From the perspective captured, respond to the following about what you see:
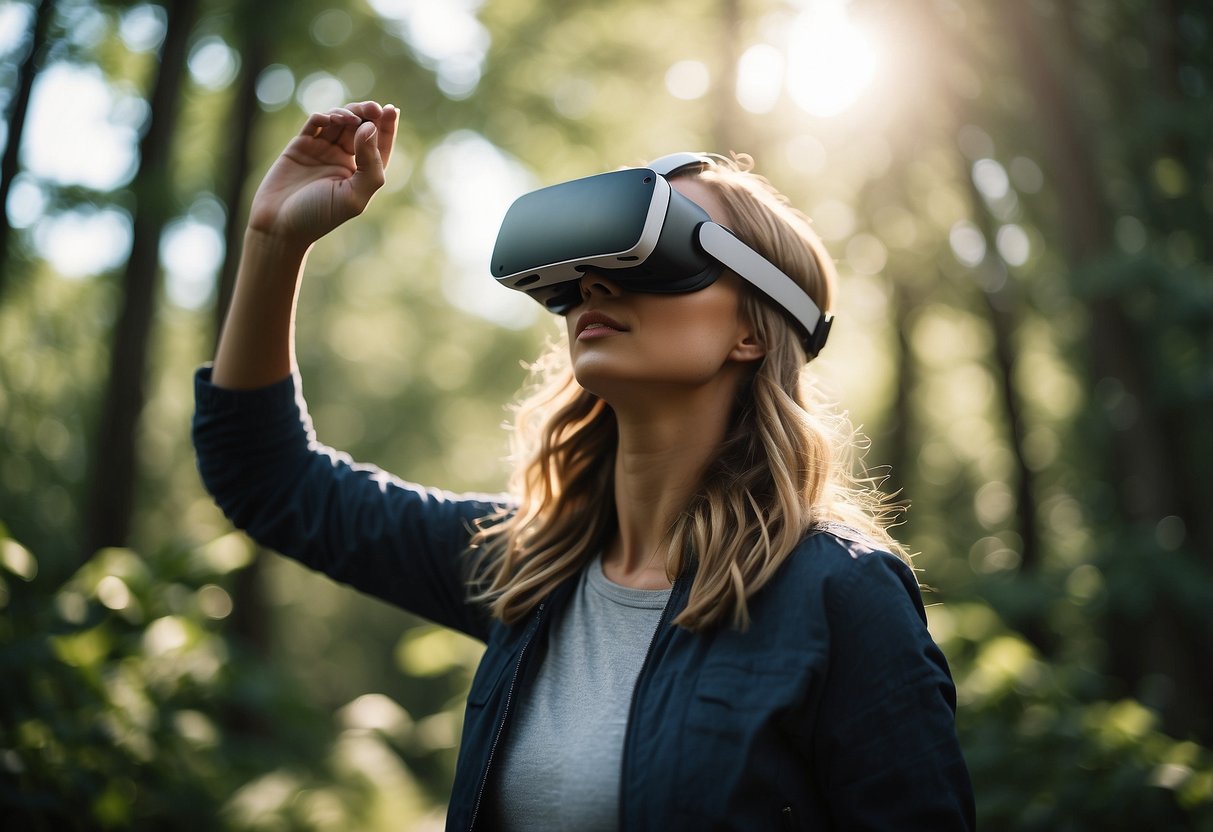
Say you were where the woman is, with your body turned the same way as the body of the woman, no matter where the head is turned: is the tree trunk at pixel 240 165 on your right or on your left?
on your right

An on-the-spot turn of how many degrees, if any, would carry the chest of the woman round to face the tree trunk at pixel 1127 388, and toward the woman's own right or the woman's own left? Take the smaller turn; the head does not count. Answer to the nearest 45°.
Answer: approximately 180°

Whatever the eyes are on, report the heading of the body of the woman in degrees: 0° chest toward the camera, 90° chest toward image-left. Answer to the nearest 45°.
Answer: approximately 45°

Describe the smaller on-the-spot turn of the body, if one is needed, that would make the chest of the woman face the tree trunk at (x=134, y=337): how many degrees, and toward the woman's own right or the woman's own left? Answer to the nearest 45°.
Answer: approximately 90° to the woman's own right

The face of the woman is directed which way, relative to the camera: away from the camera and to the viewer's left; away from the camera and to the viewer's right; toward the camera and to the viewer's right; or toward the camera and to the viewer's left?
toward the camera and to the viewer's left

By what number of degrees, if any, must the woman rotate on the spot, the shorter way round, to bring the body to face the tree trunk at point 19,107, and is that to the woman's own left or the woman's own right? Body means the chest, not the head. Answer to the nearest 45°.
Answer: approximately 90° to the woman's own right

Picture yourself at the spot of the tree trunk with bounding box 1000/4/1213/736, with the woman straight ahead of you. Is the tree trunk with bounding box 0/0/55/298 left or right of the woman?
right
